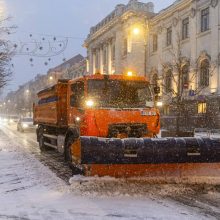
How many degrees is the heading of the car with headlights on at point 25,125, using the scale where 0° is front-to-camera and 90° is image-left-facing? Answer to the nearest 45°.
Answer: approximately 315°

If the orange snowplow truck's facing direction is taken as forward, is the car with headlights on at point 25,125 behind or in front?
behind

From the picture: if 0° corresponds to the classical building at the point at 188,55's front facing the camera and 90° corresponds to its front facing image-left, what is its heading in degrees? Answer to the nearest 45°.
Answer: approximately 45°

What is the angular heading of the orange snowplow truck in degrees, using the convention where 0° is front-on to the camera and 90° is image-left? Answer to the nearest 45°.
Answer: approximately 315°

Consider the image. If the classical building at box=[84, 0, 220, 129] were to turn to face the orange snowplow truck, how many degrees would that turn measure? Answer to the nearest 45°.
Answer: approximately 45° to its left

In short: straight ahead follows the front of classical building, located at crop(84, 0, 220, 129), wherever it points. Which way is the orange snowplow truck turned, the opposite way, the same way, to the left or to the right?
to the left

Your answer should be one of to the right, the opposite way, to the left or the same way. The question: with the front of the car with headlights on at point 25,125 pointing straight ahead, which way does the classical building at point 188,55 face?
to the right

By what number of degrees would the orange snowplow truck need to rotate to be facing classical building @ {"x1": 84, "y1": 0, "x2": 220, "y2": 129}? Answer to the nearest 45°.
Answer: approximately 135° to its left
